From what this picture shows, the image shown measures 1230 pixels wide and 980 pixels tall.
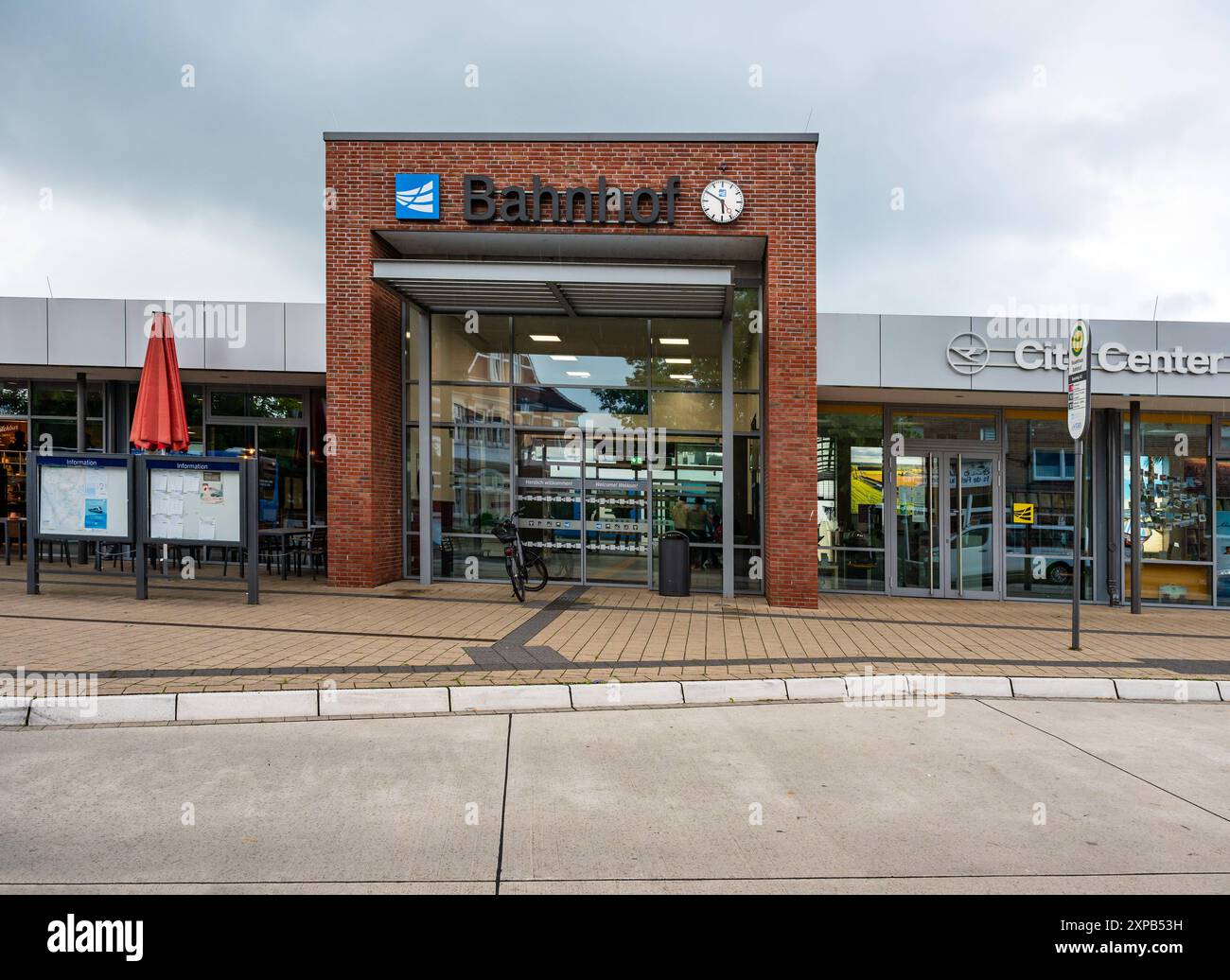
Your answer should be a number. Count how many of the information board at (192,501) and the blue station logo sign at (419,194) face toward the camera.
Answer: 2

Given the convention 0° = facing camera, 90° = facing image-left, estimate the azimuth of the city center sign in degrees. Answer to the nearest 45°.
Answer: approximately 0°

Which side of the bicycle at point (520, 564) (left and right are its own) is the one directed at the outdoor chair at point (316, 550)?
left

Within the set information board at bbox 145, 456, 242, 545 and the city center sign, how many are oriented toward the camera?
2

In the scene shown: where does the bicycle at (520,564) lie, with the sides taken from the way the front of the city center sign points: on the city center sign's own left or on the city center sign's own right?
on the city center sign's own right

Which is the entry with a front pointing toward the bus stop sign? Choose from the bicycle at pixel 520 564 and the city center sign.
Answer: the city center sign
